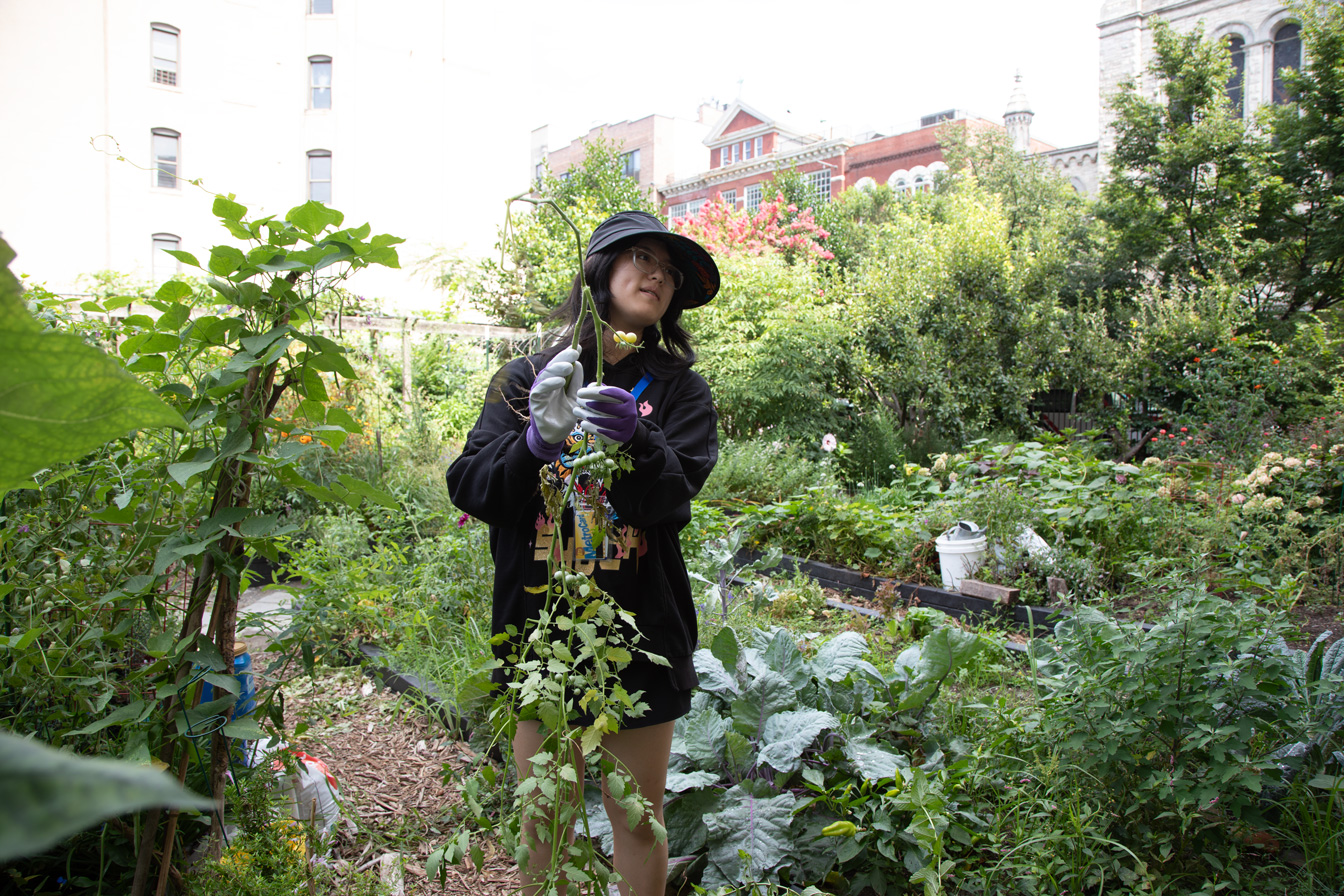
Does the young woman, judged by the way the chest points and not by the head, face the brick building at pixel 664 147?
no

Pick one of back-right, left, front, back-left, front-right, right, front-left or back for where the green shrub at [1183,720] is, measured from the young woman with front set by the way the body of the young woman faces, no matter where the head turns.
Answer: left

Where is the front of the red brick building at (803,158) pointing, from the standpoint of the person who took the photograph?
facing the viewer and to the left of the viewer

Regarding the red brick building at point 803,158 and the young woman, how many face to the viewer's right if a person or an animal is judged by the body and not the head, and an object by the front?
0

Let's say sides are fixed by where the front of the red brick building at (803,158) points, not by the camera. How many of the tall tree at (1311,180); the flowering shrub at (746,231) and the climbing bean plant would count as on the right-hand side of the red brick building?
0

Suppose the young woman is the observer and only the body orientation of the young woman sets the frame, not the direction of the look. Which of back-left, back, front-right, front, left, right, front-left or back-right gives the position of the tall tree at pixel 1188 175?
back-left

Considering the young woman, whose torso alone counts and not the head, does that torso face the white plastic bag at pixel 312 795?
no

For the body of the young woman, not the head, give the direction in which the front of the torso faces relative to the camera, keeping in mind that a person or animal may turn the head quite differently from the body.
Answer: toward the camera

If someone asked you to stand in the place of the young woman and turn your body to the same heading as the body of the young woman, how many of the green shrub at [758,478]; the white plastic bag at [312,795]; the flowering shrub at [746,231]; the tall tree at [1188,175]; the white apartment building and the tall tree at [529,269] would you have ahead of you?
0

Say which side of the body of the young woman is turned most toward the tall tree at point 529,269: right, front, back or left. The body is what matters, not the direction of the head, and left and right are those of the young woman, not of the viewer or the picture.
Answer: back

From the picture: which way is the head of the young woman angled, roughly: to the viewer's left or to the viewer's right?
to the viewer's right

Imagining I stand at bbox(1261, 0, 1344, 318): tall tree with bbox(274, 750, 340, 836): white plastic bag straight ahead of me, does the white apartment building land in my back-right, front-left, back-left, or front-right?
front-right

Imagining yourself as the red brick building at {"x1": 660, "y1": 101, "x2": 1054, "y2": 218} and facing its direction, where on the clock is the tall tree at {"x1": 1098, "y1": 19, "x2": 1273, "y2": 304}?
The tall tree is roughly at 10 o'clock from the red brick building.

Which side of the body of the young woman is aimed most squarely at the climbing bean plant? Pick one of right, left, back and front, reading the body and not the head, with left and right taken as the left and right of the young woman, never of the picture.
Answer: right

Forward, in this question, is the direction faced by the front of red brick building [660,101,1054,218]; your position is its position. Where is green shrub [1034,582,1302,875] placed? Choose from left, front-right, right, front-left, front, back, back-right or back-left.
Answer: front-left

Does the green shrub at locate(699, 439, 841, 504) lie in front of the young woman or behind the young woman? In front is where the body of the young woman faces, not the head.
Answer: behind

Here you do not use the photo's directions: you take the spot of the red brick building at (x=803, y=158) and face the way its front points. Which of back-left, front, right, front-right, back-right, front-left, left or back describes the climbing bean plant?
front-left
